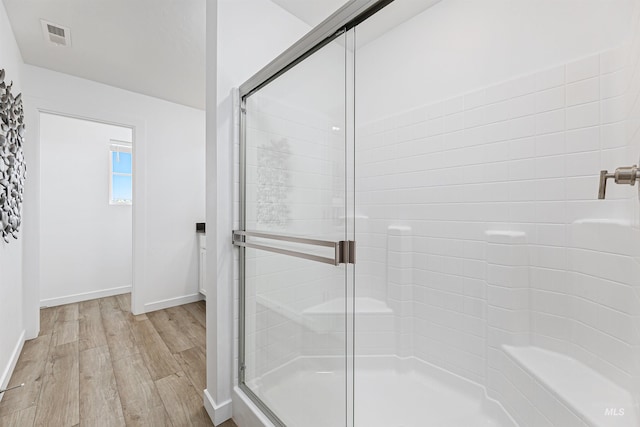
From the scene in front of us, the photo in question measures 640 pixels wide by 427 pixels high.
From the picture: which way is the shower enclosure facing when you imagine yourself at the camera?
facing the viewer and to the left of the viewer

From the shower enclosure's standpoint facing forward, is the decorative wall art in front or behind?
in front

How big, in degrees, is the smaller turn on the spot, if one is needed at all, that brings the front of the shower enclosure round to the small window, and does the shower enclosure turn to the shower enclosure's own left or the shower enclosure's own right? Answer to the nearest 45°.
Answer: approximately 45° to the shower enclosure's own right

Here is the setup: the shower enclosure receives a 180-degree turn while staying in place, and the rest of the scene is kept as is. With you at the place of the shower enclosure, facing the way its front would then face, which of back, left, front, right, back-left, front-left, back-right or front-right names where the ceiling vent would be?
back-left

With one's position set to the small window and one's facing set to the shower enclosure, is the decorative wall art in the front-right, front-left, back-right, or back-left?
front-right
